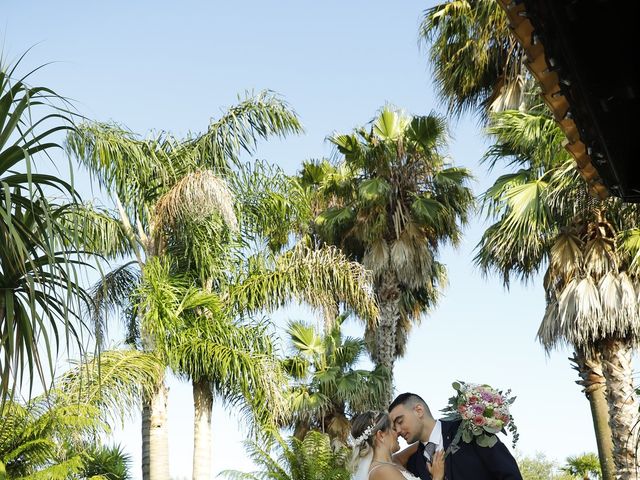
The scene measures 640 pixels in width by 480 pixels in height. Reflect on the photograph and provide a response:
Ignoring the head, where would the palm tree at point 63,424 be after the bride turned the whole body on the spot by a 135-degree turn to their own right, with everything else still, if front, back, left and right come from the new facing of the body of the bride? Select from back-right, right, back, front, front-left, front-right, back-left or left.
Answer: right

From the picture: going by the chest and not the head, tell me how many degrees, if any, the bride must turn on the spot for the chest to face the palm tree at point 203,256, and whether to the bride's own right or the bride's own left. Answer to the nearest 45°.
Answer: approximately 90° to the bride's own left

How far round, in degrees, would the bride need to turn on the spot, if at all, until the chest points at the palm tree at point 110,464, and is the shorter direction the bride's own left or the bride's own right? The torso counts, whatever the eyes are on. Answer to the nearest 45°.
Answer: approximately 135° to the bride's own left

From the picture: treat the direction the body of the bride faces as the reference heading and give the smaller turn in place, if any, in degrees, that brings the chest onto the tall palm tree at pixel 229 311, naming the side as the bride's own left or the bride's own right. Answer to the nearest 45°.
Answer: approximately 90° to the bride's own left

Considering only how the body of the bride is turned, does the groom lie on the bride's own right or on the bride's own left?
on the bride's own left

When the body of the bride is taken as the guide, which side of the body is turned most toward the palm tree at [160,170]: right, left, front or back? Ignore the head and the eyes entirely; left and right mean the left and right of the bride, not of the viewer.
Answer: left

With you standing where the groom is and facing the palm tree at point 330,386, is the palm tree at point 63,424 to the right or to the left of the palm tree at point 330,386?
left

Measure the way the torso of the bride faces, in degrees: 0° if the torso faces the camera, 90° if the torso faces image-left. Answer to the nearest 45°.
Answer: approximately 270°

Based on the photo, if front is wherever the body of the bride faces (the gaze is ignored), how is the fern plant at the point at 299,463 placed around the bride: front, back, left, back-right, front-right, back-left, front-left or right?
left
